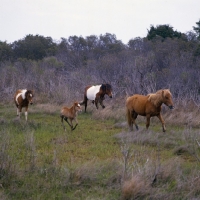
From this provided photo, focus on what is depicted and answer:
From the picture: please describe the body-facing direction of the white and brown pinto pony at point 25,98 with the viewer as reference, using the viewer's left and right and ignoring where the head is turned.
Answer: facing the viewer and to the right of the viewer

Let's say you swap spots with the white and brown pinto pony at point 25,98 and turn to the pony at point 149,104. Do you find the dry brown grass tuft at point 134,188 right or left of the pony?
right

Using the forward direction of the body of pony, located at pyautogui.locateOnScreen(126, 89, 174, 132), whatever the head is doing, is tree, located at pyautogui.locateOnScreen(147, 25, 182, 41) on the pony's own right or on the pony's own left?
on the pony's own left

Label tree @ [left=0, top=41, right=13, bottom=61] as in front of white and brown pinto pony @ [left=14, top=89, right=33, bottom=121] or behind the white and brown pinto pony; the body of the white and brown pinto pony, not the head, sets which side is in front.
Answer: behind

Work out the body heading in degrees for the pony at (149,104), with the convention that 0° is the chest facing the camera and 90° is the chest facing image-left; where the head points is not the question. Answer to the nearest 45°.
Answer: approximately 270°

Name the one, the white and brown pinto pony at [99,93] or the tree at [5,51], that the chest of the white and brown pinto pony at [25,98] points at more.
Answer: the white and brown pinto pony

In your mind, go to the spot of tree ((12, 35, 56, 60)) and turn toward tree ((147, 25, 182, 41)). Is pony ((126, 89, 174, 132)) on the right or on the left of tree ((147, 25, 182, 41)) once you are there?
right

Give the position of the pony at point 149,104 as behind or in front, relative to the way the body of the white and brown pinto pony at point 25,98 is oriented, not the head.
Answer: in front

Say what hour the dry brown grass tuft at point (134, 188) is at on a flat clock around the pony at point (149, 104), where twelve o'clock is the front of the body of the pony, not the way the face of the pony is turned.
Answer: The dry brown grass tuft is roughly at 3 o'clock from the pony.

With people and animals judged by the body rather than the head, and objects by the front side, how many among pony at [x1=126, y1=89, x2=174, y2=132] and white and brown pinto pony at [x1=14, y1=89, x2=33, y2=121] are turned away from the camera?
0
